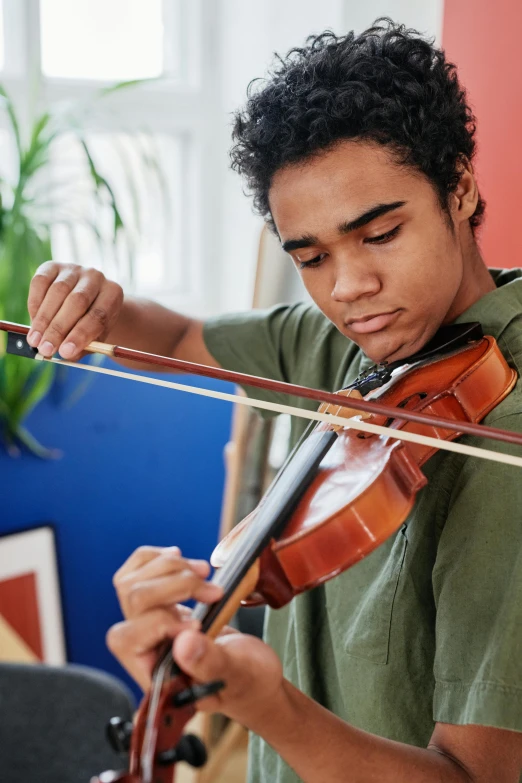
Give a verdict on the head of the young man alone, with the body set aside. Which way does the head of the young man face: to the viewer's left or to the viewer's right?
to the viewer's left

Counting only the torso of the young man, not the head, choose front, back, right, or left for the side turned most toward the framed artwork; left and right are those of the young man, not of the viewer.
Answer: right

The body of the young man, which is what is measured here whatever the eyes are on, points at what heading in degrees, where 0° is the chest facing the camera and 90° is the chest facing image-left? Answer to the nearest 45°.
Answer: approximately 45°
